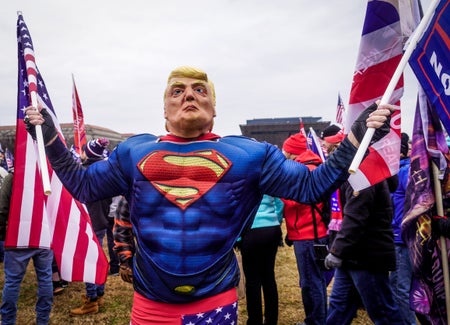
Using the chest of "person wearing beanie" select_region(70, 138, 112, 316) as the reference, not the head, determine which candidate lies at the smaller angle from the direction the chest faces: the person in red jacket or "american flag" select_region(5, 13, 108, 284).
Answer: the american flag

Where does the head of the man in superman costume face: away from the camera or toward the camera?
toward the camera

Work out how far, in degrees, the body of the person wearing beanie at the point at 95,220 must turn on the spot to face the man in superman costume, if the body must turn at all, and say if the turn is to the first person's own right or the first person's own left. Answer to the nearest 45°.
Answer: approximately 90° to the first person's own left

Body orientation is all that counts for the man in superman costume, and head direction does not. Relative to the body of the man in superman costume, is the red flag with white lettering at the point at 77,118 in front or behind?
behind

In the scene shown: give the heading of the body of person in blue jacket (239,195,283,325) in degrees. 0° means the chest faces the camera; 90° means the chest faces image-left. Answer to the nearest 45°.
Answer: approximately 225°

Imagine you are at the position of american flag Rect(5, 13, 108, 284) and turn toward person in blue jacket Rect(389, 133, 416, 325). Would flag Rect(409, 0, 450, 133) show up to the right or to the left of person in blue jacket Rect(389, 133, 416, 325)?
right

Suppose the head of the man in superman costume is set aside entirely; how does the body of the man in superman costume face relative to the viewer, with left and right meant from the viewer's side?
facing the viewer

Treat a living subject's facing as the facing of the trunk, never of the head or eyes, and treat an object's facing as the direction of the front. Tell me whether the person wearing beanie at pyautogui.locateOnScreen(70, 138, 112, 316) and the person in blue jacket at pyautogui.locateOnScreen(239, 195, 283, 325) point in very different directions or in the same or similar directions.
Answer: very different directions

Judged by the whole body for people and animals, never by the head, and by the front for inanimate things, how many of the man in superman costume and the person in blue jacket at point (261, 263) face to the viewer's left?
0

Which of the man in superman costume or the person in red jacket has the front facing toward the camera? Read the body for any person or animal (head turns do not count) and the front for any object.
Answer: the man in superman costume
